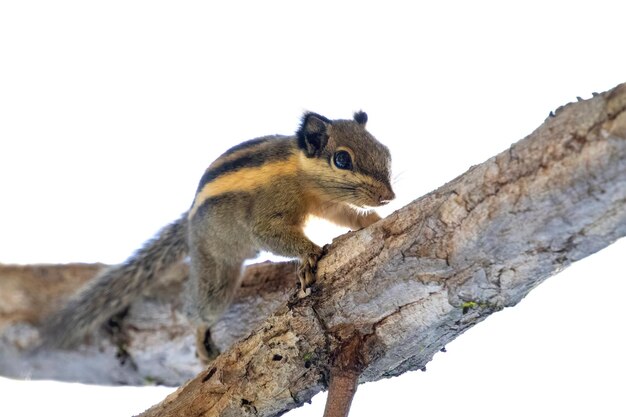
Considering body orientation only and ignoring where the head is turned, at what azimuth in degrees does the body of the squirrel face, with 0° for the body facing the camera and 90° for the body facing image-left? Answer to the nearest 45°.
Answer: approximately 270°
